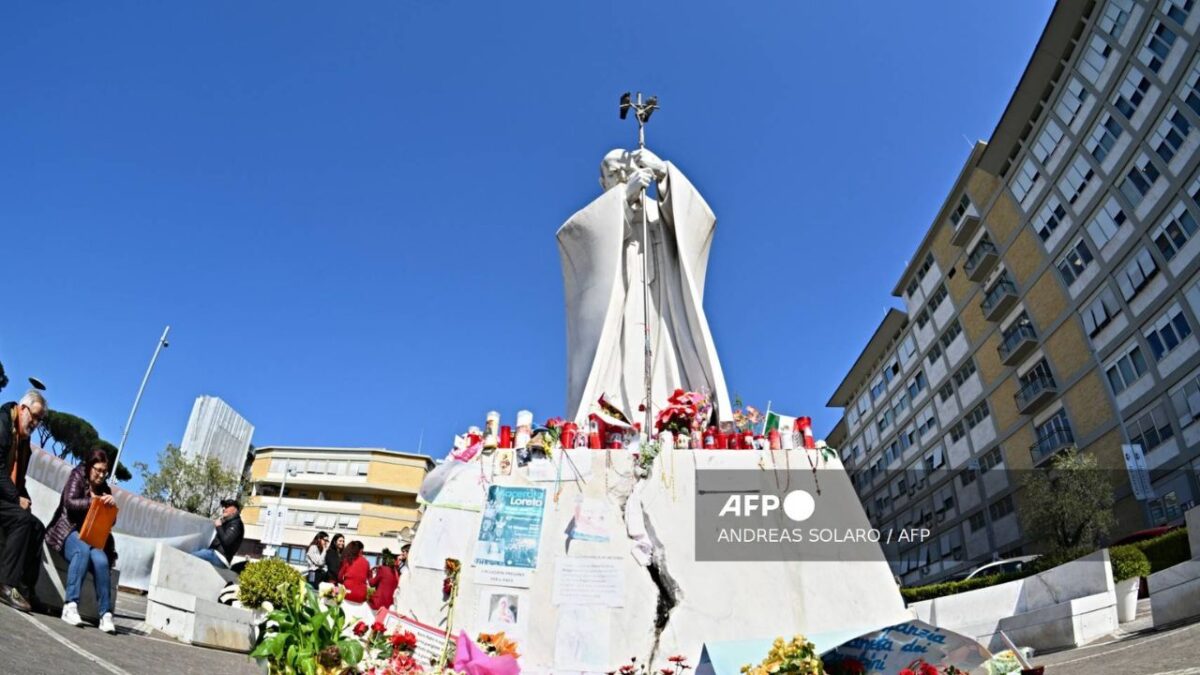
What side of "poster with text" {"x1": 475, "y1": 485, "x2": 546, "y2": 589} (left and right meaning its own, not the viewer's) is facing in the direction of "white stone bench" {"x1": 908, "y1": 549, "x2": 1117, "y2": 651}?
left

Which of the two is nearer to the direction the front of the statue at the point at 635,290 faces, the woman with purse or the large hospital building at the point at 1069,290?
the woman with purse

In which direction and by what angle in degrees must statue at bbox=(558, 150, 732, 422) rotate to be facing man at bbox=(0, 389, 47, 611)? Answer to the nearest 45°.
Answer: approximately 45° to its right

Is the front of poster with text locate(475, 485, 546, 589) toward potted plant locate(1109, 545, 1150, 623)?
no

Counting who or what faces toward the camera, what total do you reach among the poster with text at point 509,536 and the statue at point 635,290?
2

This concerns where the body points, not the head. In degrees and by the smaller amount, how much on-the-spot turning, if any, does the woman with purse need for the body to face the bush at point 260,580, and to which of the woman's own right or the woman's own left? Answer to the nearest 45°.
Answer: approximately 90° to the woman's own left

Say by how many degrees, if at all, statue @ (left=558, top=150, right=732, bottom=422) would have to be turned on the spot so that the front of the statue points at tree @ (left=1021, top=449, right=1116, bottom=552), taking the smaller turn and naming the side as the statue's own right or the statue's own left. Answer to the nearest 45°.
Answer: approximately 135° to the statue's own left

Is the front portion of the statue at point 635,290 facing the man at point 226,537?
no

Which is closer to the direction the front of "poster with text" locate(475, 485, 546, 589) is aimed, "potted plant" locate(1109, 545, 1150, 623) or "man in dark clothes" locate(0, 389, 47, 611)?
the man in dark clothes

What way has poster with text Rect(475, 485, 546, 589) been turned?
toward the camera

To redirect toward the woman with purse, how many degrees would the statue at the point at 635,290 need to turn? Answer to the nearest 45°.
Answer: approximately 45° to its right

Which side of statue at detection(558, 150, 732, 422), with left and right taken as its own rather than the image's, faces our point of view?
front

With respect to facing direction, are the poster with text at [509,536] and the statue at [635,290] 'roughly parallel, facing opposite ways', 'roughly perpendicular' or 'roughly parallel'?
roughly parallel

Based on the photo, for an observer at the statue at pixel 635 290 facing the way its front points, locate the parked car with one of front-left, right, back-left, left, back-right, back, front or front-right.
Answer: back-left

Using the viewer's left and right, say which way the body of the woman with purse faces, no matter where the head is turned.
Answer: facing the viewer and to the right of the viewer
